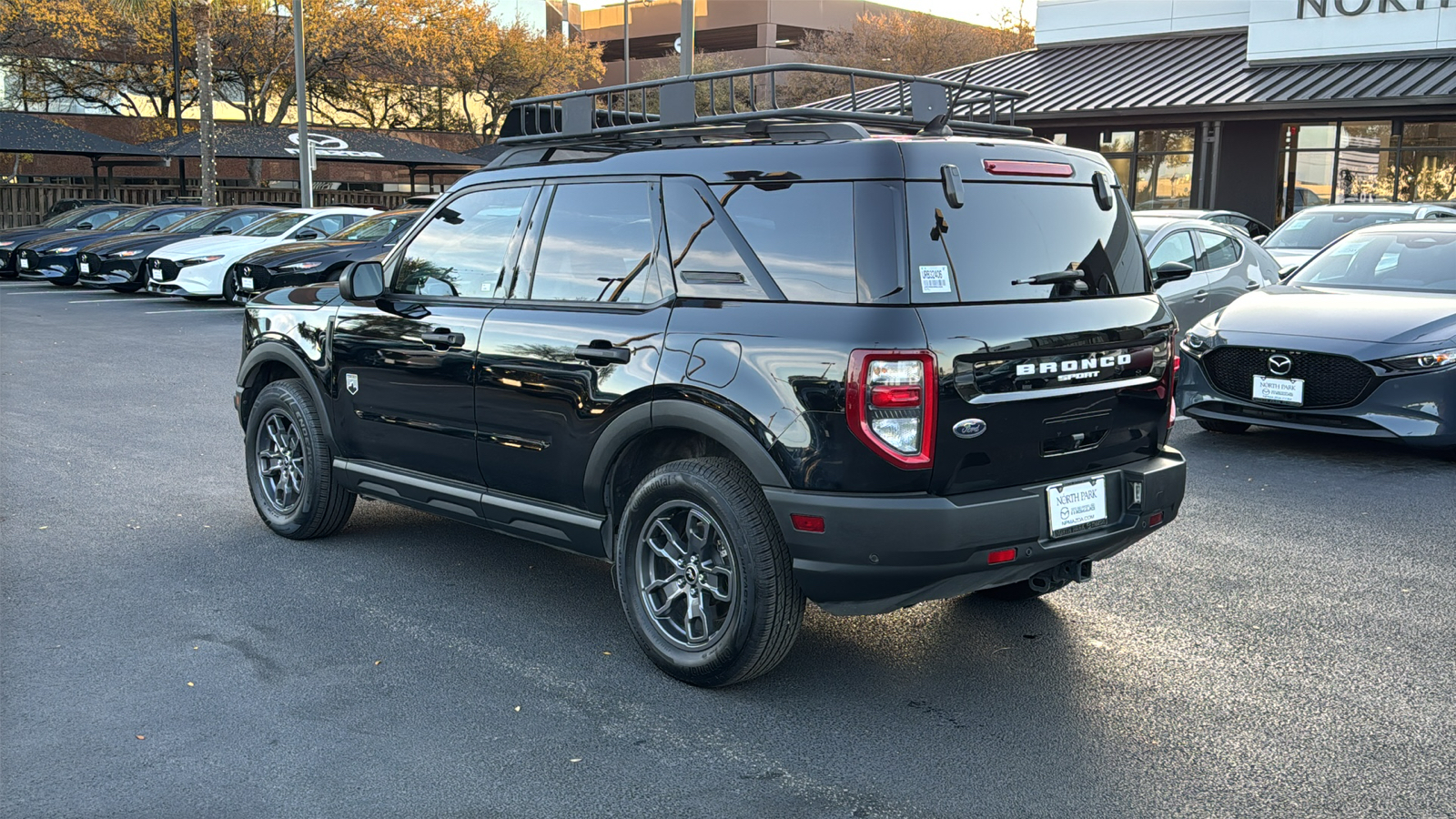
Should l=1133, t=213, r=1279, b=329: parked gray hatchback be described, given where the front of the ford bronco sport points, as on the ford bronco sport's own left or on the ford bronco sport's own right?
on the ford bronco sport's own right

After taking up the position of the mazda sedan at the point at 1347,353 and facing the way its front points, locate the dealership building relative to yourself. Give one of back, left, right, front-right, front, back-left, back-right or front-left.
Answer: back-right

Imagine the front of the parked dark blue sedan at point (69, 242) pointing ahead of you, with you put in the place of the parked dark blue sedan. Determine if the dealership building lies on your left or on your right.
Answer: on your left

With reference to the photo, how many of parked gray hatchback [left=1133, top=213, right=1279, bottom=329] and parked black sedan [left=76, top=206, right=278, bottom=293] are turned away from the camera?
0

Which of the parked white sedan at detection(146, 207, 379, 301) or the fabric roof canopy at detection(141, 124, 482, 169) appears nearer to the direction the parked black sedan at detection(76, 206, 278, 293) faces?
the parked white sedan

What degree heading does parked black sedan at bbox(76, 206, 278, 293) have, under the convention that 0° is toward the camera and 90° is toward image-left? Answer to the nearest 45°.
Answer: approximately 45°

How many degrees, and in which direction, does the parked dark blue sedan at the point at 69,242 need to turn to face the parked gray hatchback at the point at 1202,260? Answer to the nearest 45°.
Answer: approximately 90° to its left

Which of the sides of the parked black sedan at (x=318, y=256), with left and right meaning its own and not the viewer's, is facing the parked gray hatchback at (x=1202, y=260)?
left

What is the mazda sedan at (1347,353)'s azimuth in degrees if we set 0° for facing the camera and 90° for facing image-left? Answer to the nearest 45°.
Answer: approximately 45°

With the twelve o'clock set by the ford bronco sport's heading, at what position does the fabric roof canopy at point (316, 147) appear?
The fabric roof canopy is roughly at 1 o'clock from the ford bronco sport.
